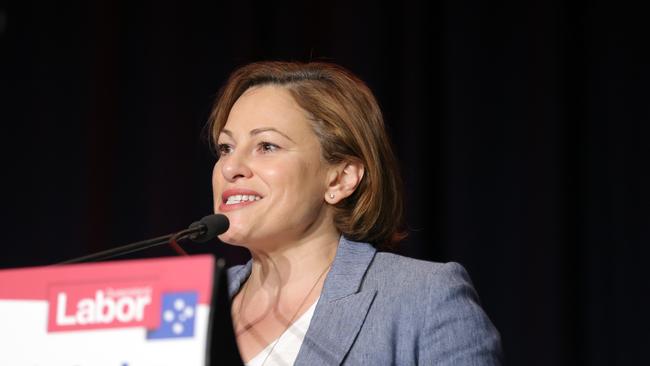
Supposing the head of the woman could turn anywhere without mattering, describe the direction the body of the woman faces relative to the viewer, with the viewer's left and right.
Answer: facing the viewer and to the left of the viewer
